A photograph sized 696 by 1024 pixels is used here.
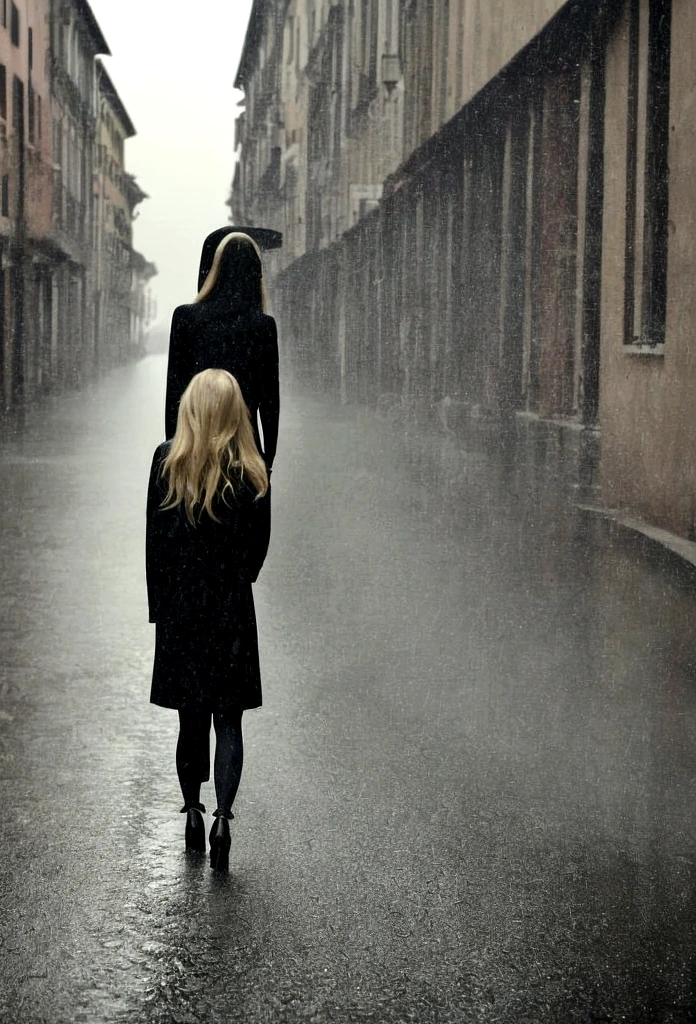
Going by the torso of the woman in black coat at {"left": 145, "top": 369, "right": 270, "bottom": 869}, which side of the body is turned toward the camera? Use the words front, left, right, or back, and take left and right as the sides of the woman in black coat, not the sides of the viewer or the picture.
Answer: back

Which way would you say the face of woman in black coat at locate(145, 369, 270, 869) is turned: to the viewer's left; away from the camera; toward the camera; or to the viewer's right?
away from the camera
